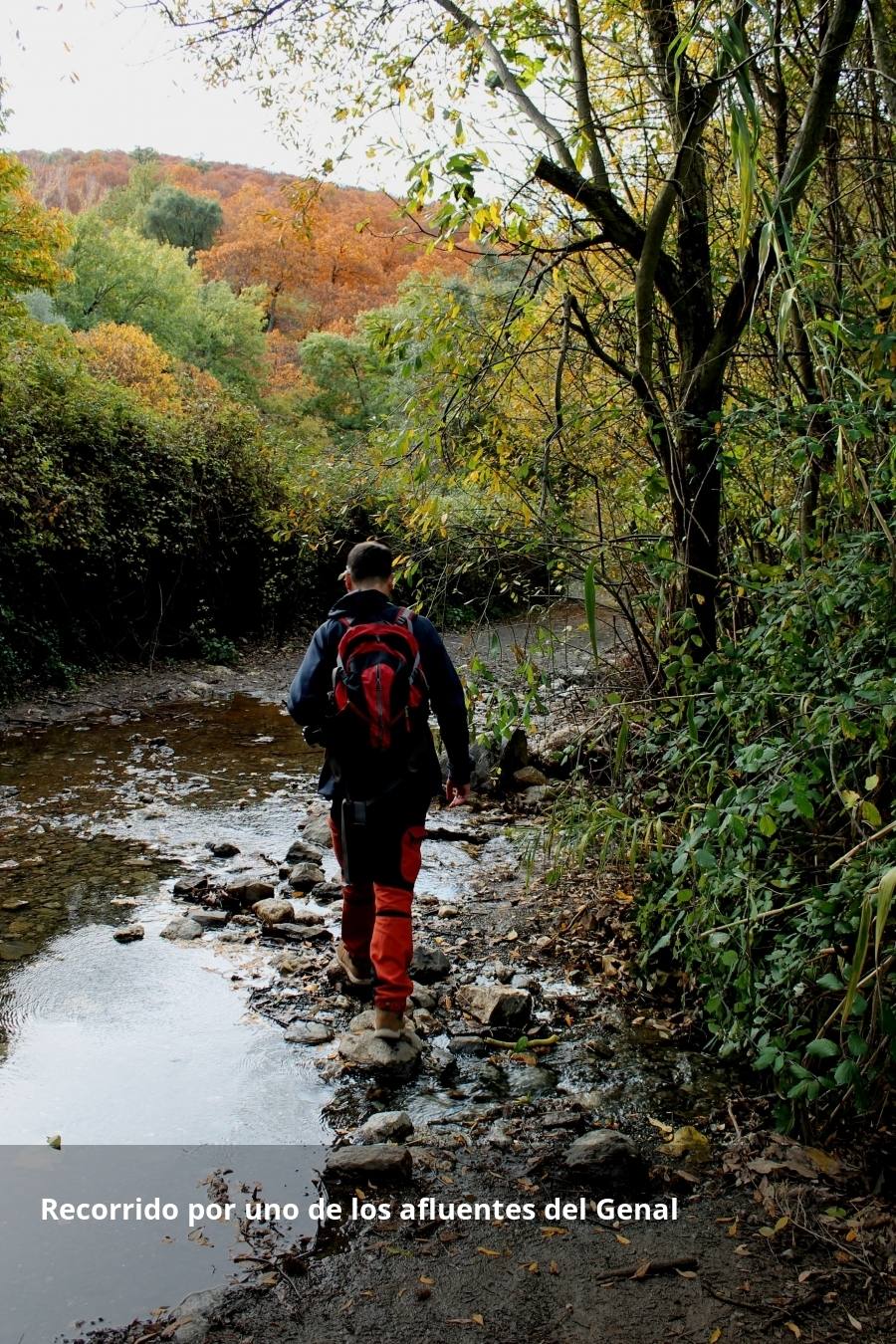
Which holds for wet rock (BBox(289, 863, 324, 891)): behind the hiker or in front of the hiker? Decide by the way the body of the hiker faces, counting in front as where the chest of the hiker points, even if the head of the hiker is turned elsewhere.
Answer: in front

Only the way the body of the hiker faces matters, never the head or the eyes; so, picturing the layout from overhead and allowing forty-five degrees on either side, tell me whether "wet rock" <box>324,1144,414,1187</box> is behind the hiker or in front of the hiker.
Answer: behind

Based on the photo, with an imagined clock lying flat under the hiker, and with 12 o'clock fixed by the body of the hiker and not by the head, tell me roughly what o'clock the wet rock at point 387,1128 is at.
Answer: The wet rock is roughly at 6 o'clock from the hiker.

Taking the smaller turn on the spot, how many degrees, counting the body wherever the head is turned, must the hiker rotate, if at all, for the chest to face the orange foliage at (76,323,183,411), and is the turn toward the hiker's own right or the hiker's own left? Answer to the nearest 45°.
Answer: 0° — they already face it

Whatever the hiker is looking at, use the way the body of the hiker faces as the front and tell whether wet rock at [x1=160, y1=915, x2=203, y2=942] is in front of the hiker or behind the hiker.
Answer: in front

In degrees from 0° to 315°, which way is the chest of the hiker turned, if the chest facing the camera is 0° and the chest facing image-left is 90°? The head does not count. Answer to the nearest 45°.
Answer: approximately 180°
